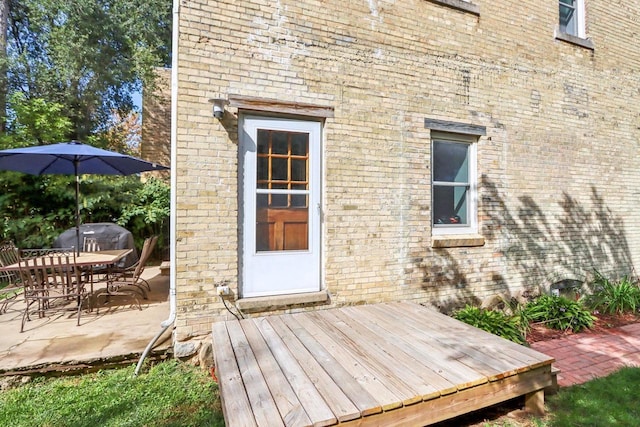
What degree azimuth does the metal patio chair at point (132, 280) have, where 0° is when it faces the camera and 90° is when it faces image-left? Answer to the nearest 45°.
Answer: approximately 90°

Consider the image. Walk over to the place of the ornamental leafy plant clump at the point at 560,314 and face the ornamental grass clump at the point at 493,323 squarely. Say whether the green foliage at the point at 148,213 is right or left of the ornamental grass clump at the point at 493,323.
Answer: right

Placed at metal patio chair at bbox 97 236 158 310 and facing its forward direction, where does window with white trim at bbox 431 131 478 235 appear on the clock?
The window with white trim is roughly at 7 o'clock from the metal patio chair.

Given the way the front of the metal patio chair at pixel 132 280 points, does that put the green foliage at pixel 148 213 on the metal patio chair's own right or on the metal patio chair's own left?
on the metal patio chair's own right

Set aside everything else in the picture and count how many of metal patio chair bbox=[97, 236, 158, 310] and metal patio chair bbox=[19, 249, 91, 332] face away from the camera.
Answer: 1

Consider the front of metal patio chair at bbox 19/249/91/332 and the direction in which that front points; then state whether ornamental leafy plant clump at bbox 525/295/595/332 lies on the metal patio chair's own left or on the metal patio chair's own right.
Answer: on the metal patio chair's own right

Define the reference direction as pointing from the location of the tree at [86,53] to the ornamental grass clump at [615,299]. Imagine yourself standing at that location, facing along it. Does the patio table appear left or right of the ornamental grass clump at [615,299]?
right

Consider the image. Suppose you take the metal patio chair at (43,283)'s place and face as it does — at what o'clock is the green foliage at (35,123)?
The green foliage is roughly at 12 o'clock from the metal patio chair.

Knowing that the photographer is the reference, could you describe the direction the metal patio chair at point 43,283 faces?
facing away from the viewer

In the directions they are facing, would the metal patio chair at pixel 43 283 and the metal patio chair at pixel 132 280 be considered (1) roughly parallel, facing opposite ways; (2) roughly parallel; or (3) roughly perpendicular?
roughly perpendicular

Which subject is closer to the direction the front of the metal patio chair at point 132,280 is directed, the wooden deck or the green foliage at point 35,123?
the green foliage

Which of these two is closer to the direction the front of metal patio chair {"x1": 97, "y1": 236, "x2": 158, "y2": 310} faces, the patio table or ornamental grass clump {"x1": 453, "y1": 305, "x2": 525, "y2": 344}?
the patio table

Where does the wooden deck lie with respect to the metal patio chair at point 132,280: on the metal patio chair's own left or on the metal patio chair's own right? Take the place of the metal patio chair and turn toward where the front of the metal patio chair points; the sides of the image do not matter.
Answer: on the metal patio chair's own left

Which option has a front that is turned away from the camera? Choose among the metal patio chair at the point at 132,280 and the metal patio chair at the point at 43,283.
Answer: the metal patio chair at the point at 43,283
